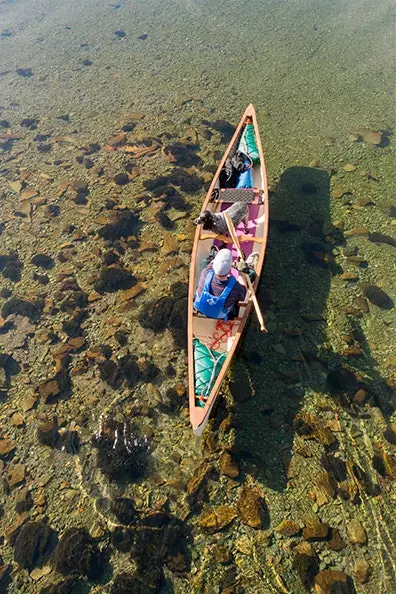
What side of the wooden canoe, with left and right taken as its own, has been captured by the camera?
back

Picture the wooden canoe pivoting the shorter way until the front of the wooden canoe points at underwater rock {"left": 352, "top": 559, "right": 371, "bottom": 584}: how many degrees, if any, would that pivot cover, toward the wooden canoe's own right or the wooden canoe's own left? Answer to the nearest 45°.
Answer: approximately 135° to the wooden canoe's own right

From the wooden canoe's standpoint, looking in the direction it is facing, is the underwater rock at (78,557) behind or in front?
behind

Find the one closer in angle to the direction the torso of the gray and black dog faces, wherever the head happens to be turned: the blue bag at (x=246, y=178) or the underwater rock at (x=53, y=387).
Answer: the underwater rock

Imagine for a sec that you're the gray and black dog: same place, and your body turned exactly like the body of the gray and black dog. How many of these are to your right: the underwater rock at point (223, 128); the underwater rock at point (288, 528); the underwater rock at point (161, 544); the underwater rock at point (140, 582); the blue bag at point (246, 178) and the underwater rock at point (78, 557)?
2

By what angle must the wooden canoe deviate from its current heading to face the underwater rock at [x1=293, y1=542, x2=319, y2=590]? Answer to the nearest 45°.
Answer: approximately 135° to its right
